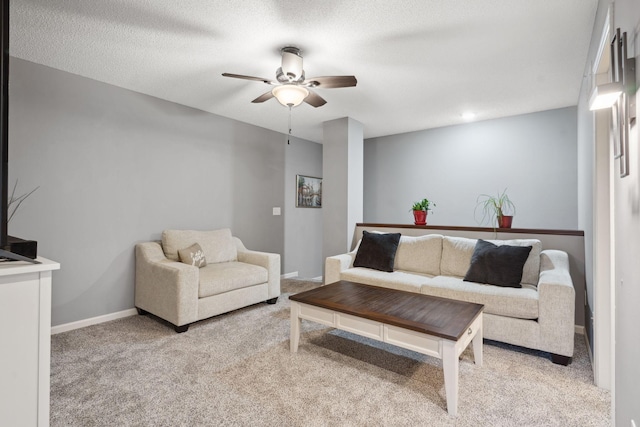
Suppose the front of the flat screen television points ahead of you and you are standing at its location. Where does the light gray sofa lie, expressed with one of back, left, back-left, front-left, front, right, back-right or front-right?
front

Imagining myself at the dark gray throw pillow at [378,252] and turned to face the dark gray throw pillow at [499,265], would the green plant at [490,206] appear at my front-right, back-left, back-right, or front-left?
front-left

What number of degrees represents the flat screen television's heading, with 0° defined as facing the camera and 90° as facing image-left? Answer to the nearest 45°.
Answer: approximately 270°

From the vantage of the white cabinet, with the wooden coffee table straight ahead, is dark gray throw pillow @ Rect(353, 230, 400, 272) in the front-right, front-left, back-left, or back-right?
front-left

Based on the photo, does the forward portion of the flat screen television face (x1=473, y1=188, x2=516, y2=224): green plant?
yes

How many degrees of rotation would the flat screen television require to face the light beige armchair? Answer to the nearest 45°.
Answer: approximately 45° to its left

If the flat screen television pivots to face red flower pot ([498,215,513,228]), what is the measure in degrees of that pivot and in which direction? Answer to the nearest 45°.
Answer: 0° — it already faces it

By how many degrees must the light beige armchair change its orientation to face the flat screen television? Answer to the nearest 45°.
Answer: approximately 45° to its right

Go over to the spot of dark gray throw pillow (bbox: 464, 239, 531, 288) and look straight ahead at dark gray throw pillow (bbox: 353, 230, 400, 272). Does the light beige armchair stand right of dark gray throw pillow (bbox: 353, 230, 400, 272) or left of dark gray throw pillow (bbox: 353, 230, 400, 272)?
left

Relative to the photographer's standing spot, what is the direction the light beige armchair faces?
facing the viewer and to the right of the viewer

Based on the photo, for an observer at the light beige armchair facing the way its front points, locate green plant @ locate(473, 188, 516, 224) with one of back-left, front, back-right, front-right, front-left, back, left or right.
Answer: front-left

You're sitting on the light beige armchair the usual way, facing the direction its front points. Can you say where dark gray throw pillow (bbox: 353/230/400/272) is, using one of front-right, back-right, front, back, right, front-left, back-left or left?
front-left

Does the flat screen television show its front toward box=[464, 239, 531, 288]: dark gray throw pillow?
yes

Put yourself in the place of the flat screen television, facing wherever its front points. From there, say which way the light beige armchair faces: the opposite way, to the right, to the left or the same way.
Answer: to the right

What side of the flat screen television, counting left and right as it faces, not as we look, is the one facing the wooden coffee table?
front

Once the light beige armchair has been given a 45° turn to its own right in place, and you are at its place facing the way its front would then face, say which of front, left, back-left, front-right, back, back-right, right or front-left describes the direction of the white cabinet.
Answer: front

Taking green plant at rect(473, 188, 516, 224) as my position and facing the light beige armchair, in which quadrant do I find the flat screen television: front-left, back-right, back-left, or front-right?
front-left

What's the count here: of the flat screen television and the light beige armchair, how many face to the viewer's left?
0
